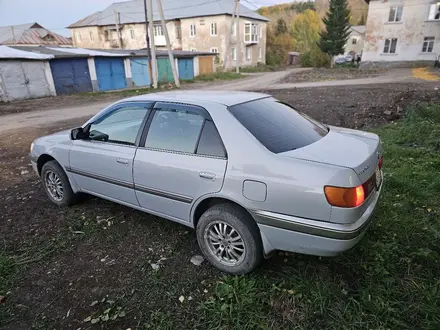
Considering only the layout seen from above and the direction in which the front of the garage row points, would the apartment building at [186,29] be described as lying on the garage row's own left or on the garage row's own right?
on the garage row's own left

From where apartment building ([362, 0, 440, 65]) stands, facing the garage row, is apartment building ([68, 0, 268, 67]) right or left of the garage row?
right

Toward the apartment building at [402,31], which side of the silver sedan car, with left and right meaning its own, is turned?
right

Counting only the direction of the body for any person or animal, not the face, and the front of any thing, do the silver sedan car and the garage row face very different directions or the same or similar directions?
very different directions

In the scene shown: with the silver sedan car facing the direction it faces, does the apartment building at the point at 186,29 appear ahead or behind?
ahead

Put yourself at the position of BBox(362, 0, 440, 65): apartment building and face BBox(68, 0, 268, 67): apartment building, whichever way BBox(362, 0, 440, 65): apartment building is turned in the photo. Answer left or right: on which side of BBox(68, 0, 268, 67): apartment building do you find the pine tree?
right

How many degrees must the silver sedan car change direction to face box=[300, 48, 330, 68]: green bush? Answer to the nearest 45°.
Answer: approximately 45° to its right

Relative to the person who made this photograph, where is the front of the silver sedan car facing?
facing away from the viewer and to the left of the viewer

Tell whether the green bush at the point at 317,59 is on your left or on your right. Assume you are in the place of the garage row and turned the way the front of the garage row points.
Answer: on your left

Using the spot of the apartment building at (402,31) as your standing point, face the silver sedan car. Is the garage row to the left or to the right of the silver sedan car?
right

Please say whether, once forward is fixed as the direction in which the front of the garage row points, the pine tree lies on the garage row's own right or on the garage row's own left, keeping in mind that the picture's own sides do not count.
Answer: on the garage row's own left
